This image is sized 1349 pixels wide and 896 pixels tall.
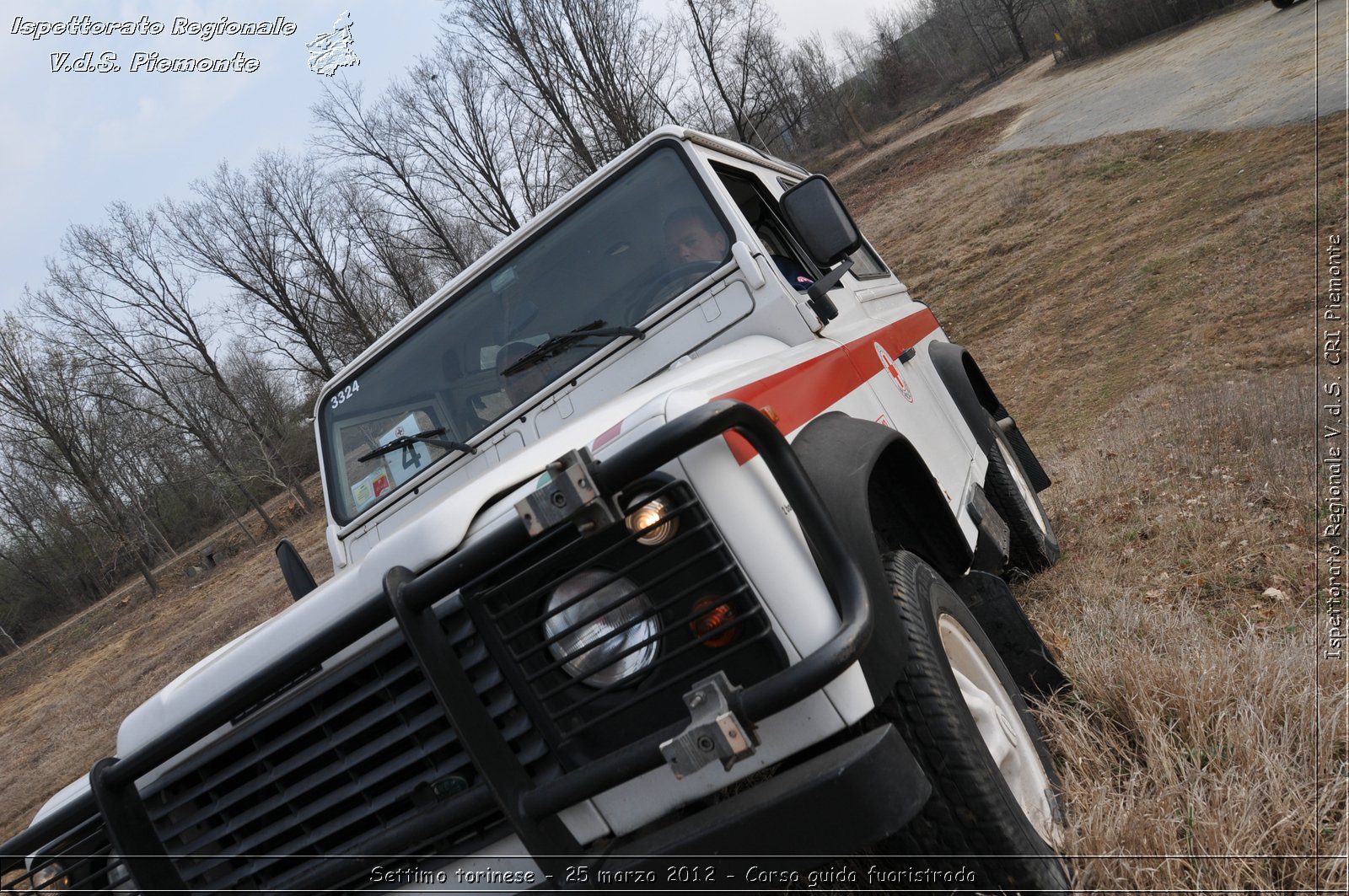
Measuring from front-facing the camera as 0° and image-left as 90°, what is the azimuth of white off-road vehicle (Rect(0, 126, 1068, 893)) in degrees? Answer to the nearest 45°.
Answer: approximately 45°

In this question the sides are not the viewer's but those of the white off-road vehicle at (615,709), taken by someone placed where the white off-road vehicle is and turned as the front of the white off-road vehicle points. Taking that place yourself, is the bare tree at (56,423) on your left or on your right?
on your right
